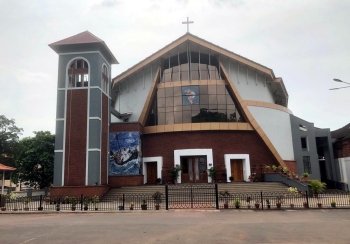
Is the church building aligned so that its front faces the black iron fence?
yes

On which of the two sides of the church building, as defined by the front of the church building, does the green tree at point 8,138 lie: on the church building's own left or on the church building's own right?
on the church building's own right

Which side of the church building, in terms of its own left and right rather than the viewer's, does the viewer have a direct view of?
front

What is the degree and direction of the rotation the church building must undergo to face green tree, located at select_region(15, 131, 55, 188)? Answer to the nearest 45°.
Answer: approximately 90° to its right

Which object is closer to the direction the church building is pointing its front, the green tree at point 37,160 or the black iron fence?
the black iron fence

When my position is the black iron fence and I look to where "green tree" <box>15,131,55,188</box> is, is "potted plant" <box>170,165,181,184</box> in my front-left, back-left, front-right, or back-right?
front-right

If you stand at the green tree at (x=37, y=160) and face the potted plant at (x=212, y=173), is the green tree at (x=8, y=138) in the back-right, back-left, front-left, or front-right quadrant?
back-left

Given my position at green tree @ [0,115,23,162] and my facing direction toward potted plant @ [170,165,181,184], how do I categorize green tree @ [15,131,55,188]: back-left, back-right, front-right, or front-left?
front-right

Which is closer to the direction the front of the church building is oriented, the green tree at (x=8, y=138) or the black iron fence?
the black iron fence
